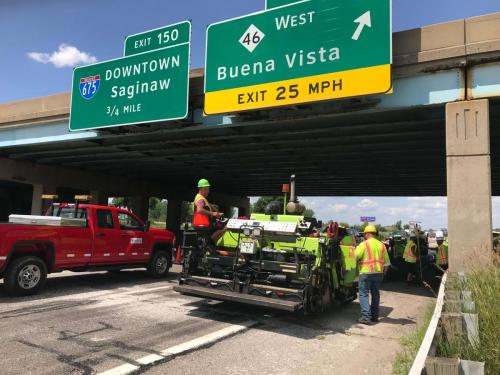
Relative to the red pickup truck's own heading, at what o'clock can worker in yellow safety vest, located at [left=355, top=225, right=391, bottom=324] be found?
The worker in yellow safety vest is roughly at 3 o'clock from the red pickup truck.

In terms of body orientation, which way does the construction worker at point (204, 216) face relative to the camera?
to the viewer's right

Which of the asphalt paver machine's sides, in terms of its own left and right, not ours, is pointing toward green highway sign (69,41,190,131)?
left

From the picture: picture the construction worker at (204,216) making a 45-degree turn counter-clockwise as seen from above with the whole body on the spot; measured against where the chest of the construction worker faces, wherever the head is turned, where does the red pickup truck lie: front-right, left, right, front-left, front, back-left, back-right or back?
left

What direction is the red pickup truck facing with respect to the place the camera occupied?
facing away from the viewer and to the right of the viewer

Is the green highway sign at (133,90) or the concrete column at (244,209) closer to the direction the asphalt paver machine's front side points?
the concrete column
